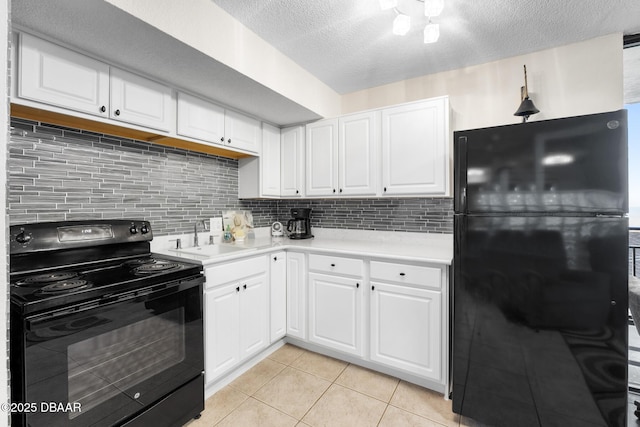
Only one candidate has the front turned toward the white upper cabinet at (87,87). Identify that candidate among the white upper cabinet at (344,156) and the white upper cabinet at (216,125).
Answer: the white upper cabinet at (344,156)

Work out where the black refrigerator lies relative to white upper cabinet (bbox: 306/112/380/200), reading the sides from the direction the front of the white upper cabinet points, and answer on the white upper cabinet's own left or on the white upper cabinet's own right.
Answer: on the white upper cabinet's own left

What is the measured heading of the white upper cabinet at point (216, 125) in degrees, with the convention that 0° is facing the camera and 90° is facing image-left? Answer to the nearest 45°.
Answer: approximately 315°

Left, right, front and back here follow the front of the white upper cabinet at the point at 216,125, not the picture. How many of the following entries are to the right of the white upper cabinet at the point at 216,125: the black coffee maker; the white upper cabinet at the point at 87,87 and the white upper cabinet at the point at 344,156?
1

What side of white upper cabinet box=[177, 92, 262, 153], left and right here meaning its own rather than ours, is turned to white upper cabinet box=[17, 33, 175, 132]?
right
